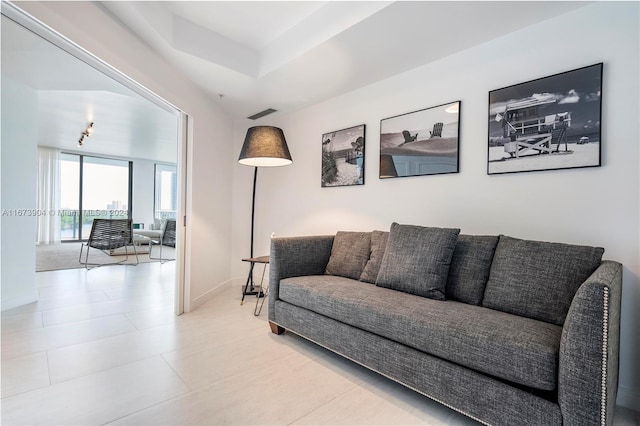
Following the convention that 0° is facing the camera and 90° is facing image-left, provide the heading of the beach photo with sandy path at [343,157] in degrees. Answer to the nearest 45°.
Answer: approximately 45°

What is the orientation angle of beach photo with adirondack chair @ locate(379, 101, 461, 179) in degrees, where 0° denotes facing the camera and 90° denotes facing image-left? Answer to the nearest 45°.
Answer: approximately 45°

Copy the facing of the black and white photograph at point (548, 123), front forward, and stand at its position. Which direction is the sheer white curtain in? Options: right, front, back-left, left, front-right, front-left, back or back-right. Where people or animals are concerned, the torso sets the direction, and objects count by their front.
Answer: front-right

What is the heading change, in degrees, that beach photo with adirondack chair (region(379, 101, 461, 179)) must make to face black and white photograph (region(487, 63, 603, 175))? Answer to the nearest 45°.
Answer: approximately 90° to its left

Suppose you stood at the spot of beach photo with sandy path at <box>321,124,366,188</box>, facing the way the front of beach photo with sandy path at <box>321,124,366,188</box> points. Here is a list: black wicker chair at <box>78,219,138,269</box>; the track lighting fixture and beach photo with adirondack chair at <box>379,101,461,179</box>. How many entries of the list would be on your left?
1

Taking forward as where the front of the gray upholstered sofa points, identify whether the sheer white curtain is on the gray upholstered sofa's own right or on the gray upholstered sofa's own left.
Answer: on the gray upholstered sofa's own right

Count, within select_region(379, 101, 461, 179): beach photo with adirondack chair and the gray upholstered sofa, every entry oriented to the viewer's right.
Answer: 0
